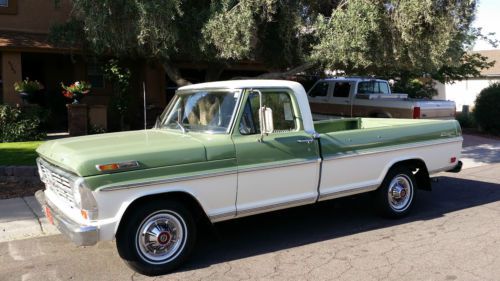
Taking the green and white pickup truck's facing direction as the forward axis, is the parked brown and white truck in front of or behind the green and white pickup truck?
behind

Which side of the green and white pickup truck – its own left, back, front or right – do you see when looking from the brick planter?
right

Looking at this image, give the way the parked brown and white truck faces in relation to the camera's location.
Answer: facing away from the viewer and to the left of the viewer

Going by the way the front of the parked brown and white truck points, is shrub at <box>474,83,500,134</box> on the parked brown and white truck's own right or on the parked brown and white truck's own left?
on the parked brown and white truck's own right

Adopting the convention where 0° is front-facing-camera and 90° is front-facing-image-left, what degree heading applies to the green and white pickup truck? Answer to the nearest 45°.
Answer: approximately 45°

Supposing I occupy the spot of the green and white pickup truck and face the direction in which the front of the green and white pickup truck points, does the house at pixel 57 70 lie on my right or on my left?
on my right

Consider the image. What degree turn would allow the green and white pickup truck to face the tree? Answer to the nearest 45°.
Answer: approximately 135° to its right
